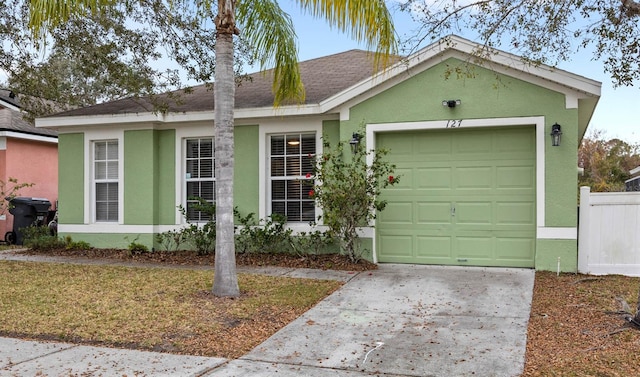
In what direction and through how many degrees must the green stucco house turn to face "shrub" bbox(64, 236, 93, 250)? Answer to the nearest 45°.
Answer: approximately 90° to its right

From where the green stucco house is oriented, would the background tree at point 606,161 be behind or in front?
behind

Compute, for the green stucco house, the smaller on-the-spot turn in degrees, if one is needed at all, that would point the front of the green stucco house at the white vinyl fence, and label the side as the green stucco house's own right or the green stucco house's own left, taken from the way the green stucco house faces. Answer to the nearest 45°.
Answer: approximately 90° to the green stucco house's own left

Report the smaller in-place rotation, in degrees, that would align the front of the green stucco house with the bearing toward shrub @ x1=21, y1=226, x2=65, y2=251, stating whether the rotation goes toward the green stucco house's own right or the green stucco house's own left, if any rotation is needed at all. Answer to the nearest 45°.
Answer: approximately 90° to the green stucco house's own right

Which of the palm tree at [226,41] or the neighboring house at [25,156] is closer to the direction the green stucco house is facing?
the palm tree

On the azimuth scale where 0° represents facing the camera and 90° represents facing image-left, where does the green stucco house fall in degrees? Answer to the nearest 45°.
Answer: approximately 0°
